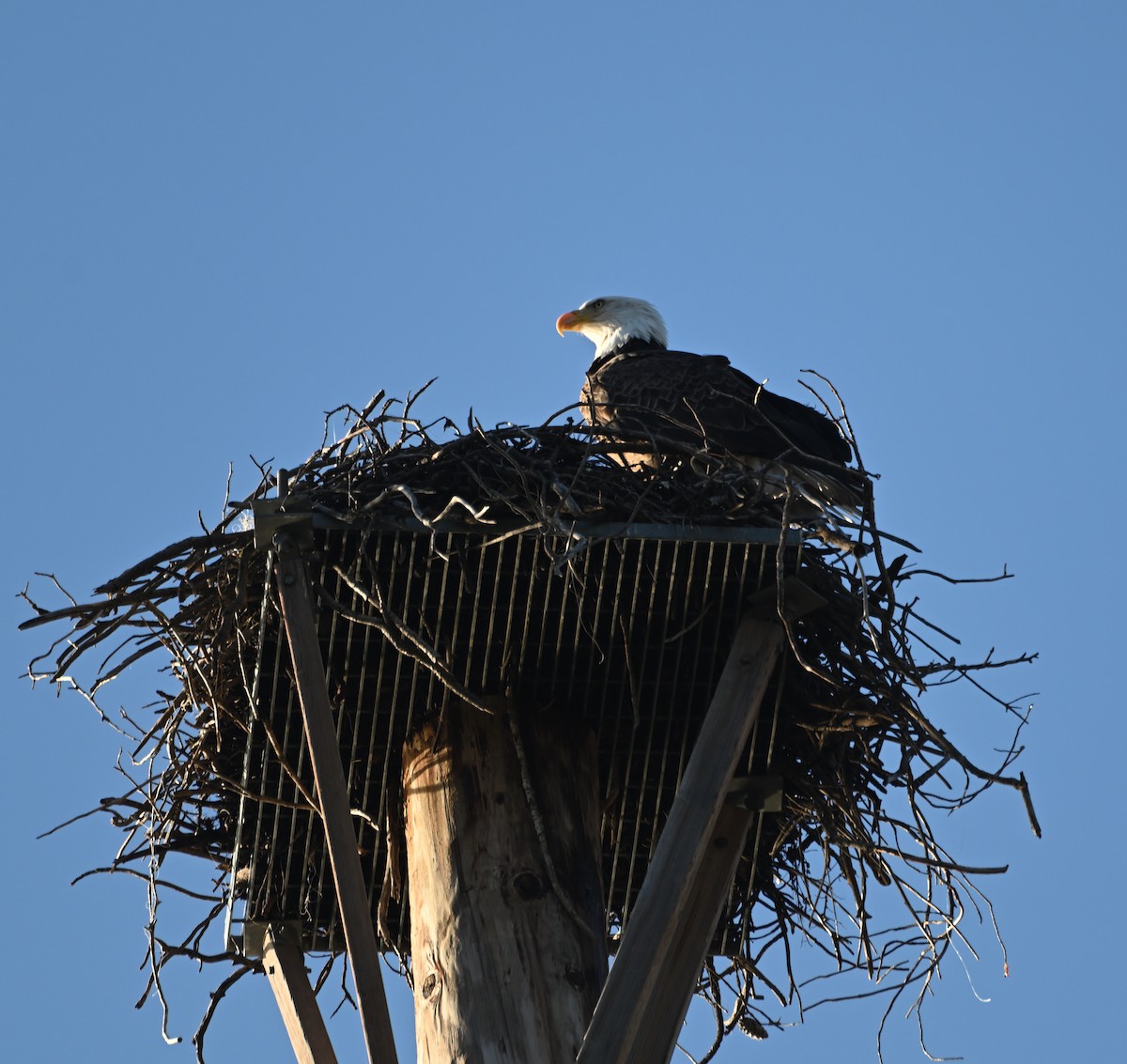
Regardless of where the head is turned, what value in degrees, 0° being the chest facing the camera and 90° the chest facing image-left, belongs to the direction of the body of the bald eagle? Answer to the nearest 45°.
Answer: approximately 90°
